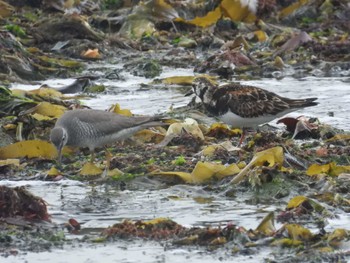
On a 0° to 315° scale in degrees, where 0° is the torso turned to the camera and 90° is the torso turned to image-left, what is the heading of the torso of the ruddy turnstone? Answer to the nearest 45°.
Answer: approximately 90°

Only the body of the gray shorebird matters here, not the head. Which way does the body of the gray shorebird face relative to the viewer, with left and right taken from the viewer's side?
facing to the left of the viewer

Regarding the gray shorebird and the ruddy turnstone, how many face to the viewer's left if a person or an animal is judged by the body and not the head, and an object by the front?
2

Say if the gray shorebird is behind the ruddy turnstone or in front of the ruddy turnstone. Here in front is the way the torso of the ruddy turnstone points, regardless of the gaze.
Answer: in front

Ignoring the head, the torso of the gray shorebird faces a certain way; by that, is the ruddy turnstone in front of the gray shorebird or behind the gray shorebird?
behind
